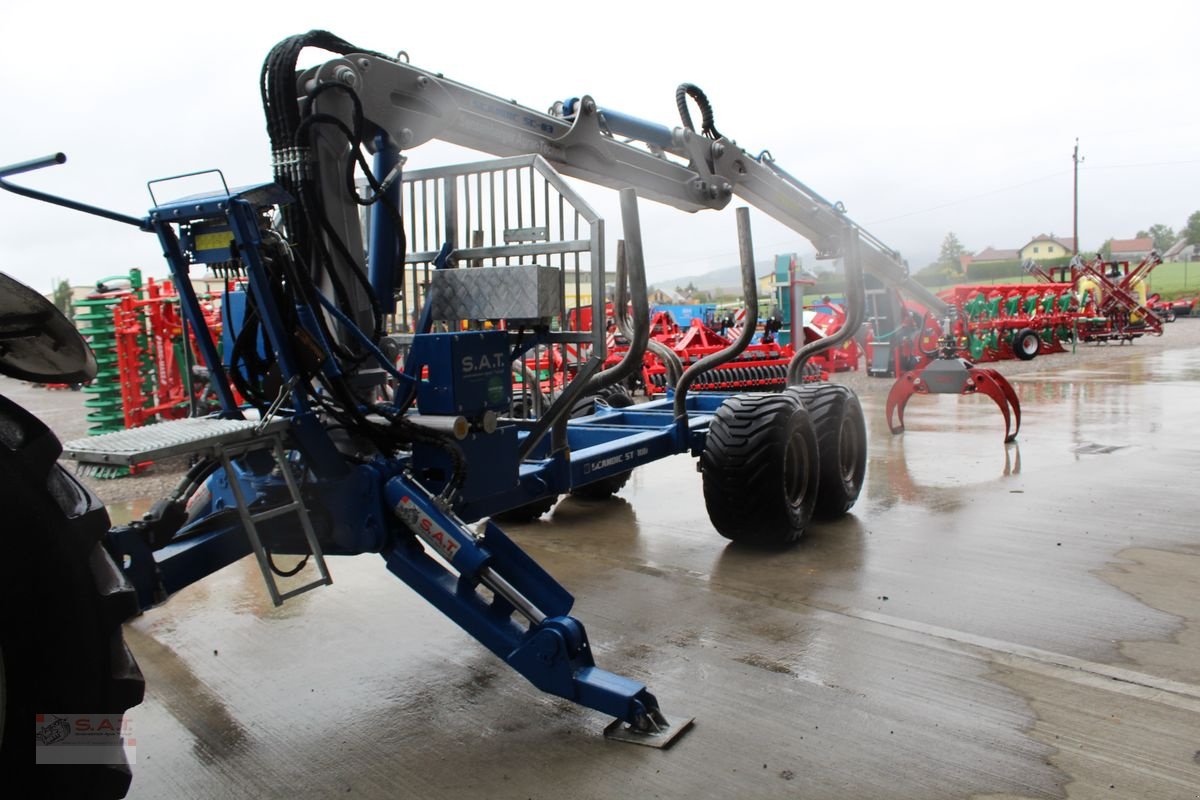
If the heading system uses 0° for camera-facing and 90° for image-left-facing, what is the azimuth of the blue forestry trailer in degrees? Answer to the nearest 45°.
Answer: approximately 45°

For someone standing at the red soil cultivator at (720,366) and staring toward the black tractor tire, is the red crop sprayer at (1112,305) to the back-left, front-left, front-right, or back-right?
back-left

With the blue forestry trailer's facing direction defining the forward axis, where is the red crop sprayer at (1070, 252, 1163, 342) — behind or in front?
behind

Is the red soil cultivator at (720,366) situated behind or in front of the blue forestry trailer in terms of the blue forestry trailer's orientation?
behind
